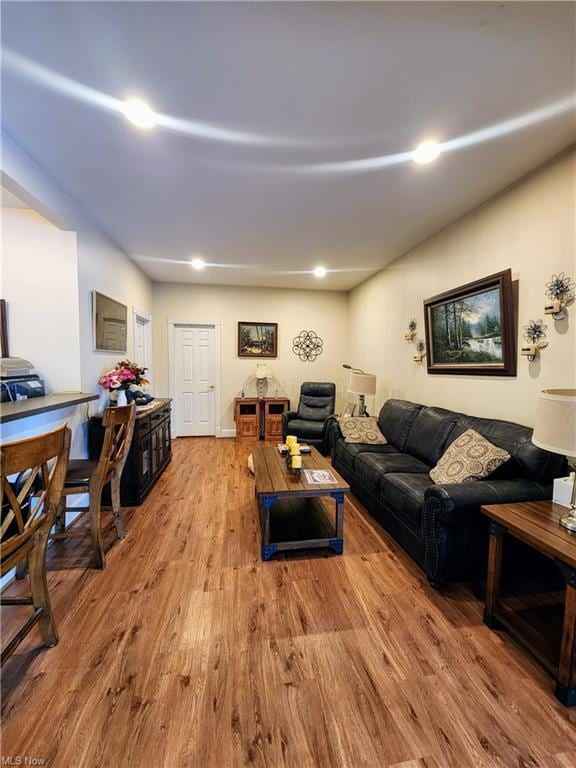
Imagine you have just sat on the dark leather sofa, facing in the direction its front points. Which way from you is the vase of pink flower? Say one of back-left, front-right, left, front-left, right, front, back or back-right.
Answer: front-right

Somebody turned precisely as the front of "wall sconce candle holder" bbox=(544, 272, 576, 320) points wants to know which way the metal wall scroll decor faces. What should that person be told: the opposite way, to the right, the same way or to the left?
to the left

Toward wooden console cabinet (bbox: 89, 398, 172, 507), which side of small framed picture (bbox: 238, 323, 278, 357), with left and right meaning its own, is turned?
front

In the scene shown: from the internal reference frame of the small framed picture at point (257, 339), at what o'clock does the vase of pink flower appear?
The vase of pink flower is roughly at 1 o'clock from the small framed picture.

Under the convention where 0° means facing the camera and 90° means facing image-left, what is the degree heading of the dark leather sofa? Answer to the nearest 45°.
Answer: approximately 45°

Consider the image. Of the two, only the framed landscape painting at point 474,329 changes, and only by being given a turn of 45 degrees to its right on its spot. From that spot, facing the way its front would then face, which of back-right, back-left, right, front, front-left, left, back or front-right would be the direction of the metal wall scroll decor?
front-right

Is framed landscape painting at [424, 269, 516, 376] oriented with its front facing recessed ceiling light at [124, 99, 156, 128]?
yes

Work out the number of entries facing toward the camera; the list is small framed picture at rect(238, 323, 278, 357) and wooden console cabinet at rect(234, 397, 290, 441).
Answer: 2

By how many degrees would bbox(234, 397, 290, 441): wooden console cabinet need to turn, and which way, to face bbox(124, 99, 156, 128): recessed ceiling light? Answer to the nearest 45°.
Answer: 0° — it already faces it

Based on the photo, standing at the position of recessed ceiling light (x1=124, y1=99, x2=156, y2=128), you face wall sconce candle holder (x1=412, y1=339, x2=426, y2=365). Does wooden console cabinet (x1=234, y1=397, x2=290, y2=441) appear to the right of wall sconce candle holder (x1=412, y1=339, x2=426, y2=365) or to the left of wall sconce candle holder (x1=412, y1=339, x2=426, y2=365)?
left

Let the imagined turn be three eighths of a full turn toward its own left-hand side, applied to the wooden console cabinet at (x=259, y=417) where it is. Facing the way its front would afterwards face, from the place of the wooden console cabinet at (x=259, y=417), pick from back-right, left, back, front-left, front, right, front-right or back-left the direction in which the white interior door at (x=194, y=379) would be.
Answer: back-left

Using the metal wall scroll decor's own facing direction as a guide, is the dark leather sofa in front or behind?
in front
